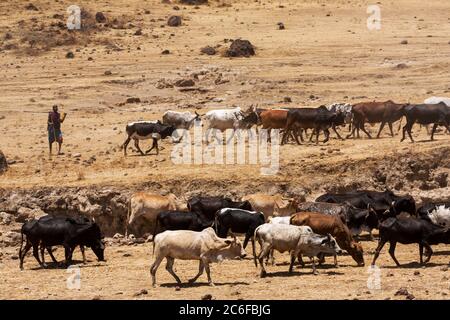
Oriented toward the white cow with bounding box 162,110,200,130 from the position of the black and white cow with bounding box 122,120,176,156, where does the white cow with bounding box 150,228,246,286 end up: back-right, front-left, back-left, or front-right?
back-right

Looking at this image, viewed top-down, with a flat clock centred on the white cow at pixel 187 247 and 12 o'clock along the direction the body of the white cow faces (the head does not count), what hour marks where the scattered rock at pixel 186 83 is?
The scattered rock is roughly at 9 o'clock from the white cow.

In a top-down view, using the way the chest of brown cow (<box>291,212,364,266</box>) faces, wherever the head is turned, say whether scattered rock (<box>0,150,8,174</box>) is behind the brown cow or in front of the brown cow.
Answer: behind

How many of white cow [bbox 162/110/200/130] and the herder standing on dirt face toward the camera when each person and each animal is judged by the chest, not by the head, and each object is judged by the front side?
1

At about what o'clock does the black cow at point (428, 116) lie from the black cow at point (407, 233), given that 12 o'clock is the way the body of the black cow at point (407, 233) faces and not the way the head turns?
the black cow at point (428, 116) is roughly at 9 o'clock from the black cow at point (407, 233).

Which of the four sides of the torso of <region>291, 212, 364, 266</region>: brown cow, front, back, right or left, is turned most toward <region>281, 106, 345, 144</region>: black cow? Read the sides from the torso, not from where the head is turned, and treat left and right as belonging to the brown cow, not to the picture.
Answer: left

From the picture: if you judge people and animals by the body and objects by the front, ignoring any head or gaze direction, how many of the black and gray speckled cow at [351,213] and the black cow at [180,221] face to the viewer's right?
2
